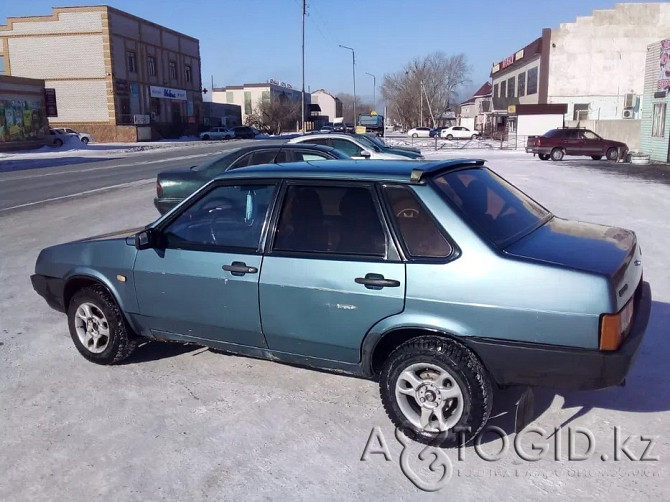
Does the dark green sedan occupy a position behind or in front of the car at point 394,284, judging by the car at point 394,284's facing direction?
in front

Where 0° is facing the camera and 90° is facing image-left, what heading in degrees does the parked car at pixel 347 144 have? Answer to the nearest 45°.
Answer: approximately 270°

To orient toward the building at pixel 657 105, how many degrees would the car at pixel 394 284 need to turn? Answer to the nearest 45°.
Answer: approximately 90° to its right

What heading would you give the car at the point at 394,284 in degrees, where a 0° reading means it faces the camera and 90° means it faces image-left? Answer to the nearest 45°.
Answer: approximately 135°

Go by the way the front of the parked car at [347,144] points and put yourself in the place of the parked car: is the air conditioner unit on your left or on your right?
on your left

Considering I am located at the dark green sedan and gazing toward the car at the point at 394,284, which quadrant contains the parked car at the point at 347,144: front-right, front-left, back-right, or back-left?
back-left

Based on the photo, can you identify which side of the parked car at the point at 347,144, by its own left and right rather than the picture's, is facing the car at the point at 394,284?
right

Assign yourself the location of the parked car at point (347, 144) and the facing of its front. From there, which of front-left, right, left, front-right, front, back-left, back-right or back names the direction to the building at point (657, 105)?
front-left

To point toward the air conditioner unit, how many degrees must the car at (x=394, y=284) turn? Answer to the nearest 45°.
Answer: approximately 90° to its right
